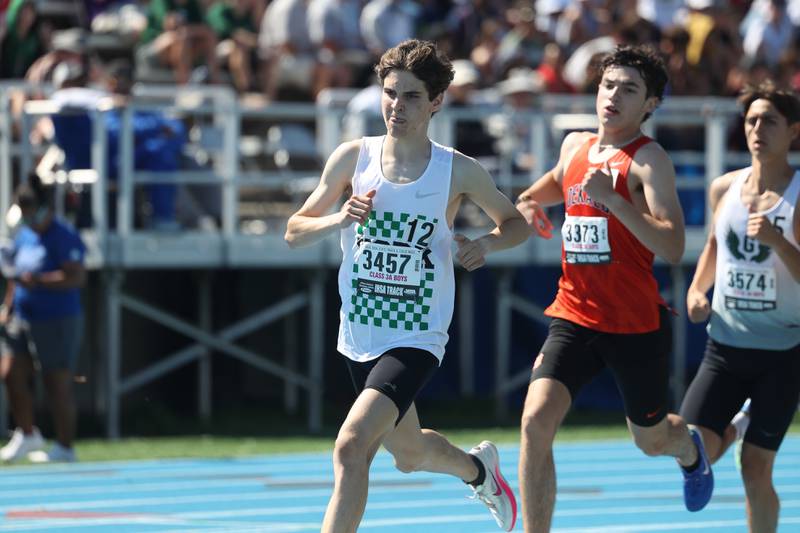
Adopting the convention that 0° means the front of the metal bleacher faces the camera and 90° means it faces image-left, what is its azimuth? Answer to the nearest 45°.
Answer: approximately 0°

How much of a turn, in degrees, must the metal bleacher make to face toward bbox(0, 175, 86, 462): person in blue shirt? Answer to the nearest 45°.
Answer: approximately 45° to its right
